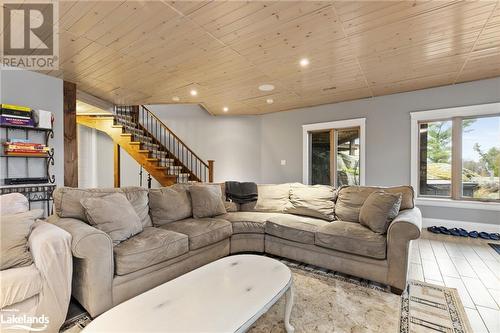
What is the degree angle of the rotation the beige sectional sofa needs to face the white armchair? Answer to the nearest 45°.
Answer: approximately 45° to its right

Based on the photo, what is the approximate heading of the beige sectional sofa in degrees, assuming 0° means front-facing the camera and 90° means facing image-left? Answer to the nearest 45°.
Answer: approximately 0°

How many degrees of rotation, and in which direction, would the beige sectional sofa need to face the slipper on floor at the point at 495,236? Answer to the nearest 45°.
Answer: approximately 90° to its left

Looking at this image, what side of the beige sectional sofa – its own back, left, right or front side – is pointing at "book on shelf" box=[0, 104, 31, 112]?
right

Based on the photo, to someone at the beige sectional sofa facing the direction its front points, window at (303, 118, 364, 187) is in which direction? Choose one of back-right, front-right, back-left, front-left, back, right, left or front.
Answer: back-left

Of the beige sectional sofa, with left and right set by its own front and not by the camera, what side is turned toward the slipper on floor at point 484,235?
left
